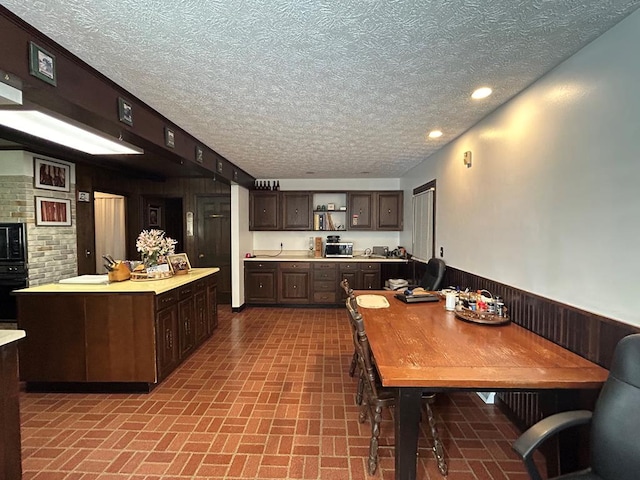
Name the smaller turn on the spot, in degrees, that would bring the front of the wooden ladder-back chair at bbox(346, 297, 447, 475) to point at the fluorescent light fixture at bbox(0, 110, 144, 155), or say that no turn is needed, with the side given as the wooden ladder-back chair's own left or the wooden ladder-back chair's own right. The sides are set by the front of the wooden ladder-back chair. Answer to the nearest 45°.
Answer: approximately 180°

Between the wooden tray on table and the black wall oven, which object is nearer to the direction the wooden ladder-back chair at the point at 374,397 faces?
the wooden tray on table

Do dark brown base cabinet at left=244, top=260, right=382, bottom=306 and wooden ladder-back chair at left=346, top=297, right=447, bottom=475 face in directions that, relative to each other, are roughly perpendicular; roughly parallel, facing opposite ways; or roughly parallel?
roughly perpendicular

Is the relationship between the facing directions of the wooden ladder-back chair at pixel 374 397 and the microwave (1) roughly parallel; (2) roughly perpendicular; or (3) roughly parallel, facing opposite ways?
roughly perpendicular

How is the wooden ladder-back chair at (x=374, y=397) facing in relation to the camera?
to the viewer's right

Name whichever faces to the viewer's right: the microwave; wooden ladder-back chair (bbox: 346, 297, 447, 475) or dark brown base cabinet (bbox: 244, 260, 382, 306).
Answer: the wooden ladder-back chair

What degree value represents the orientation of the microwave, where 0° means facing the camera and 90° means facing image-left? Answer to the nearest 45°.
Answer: approximately 0°
